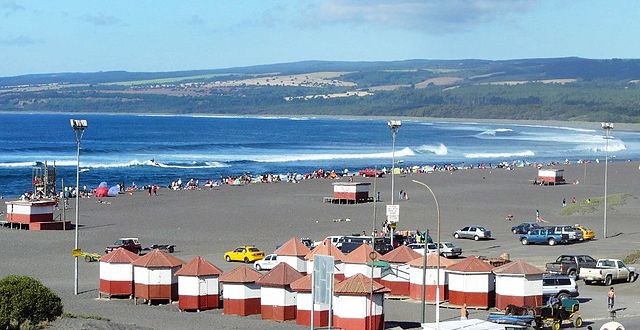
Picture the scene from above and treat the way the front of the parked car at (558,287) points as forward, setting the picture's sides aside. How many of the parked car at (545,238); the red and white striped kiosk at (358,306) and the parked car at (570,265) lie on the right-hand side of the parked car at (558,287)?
2

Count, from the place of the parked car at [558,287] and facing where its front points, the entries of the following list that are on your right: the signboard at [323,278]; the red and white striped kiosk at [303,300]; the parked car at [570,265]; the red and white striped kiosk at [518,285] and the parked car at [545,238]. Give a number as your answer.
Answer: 2

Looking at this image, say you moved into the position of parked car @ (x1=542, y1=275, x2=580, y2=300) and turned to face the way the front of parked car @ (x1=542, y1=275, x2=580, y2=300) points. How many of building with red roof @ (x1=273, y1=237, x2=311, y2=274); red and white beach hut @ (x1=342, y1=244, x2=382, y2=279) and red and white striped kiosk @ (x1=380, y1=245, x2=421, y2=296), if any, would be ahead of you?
3

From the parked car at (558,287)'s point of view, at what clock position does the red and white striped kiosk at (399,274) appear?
The red and white striped kiosk is roughly at 12 o'clock from the parked car.

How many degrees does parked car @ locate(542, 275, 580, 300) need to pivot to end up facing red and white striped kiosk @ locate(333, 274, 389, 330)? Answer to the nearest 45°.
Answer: approximately 45° to its left

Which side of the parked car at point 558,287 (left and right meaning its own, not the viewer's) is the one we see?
left

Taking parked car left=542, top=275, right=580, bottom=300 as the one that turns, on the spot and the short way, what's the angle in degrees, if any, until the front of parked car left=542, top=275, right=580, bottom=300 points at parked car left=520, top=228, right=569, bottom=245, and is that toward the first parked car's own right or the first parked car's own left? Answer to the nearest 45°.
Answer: approximately 90° to the first parked car's own right

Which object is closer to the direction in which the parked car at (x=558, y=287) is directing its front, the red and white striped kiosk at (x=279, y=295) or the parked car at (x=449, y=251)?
the red and white striped kiosk

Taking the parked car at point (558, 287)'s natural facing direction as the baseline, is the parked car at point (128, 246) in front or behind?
in front

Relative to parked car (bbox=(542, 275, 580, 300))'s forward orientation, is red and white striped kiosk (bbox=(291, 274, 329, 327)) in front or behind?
in front

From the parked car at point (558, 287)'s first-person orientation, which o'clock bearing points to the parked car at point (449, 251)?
the parked car at point (449, 251) is roughly at 2 o'clock from the parked car at point (558, 287).

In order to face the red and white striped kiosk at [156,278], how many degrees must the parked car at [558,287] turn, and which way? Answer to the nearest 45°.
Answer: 0° — it already faces it

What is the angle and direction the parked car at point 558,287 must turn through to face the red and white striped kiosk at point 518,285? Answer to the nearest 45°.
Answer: approximately 45° to its left

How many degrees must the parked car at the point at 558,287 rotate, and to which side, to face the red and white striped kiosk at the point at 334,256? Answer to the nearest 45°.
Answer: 0° — it already faces it

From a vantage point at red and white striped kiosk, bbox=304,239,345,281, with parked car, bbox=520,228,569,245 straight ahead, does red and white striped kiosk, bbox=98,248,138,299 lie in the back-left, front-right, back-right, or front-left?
back-left
